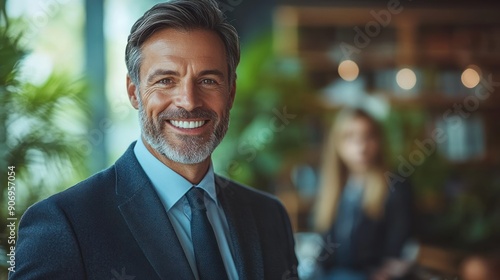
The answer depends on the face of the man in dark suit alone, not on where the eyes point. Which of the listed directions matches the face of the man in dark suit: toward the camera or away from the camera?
toward the camera

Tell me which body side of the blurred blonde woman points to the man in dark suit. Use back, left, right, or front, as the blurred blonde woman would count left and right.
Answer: front

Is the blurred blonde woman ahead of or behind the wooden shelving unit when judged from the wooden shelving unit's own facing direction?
ahead

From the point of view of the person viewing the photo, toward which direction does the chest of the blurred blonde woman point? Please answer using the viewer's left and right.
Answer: facing the viewer

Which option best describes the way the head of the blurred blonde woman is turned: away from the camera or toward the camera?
toward the camera

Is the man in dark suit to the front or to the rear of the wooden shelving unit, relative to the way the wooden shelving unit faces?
to the front

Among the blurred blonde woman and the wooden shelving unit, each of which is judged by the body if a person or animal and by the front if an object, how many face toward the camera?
2

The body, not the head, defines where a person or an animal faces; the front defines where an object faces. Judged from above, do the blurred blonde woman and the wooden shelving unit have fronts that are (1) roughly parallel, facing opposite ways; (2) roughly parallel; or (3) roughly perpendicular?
roughly parallel

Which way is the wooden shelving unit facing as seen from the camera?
toward the camera
